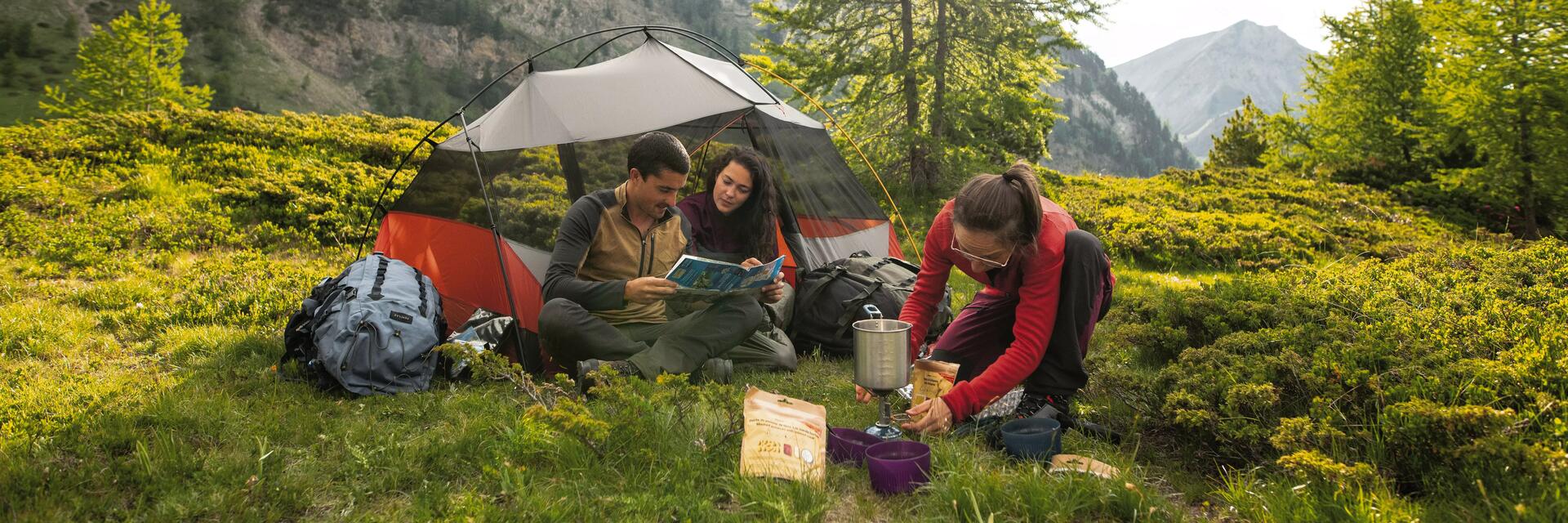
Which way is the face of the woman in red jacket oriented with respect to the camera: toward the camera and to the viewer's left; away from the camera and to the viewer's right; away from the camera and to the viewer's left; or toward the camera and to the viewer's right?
toward the camera and to the viewer's left

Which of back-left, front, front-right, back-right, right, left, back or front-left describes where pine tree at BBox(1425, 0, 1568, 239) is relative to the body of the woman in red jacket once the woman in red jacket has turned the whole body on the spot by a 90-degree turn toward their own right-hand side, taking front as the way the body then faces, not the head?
right

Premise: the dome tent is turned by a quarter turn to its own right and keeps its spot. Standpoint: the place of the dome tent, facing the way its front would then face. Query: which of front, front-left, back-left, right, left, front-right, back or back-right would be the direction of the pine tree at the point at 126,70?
right

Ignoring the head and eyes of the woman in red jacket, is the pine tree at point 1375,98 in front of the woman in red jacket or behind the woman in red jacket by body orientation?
behind

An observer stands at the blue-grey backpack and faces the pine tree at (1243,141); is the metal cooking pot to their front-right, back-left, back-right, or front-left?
front-right

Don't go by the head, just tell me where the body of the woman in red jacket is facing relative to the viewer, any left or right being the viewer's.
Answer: facing the viewer and to the left of the viewer

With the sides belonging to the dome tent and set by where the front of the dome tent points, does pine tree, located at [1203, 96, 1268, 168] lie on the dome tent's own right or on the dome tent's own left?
on the dome tent's own left

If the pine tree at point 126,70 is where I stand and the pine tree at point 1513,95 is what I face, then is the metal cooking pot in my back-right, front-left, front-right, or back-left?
front-right

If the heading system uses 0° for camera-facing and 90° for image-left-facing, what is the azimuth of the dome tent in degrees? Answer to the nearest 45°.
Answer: approximately 315°

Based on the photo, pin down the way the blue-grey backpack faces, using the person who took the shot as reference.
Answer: facing the viewer and to the right of the viewer

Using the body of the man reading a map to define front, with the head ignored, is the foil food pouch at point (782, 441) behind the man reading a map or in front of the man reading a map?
in front

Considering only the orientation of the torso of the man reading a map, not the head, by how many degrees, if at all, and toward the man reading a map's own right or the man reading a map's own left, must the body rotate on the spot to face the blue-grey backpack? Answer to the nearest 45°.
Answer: approximately 135° to the man reading a map's own right

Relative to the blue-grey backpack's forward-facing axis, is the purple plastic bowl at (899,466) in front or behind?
in front

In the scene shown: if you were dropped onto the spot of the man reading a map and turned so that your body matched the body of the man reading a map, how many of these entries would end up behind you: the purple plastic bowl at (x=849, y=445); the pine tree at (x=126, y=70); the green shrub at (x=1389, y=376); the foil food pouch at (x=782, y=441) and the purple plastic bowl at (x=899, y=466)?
1
